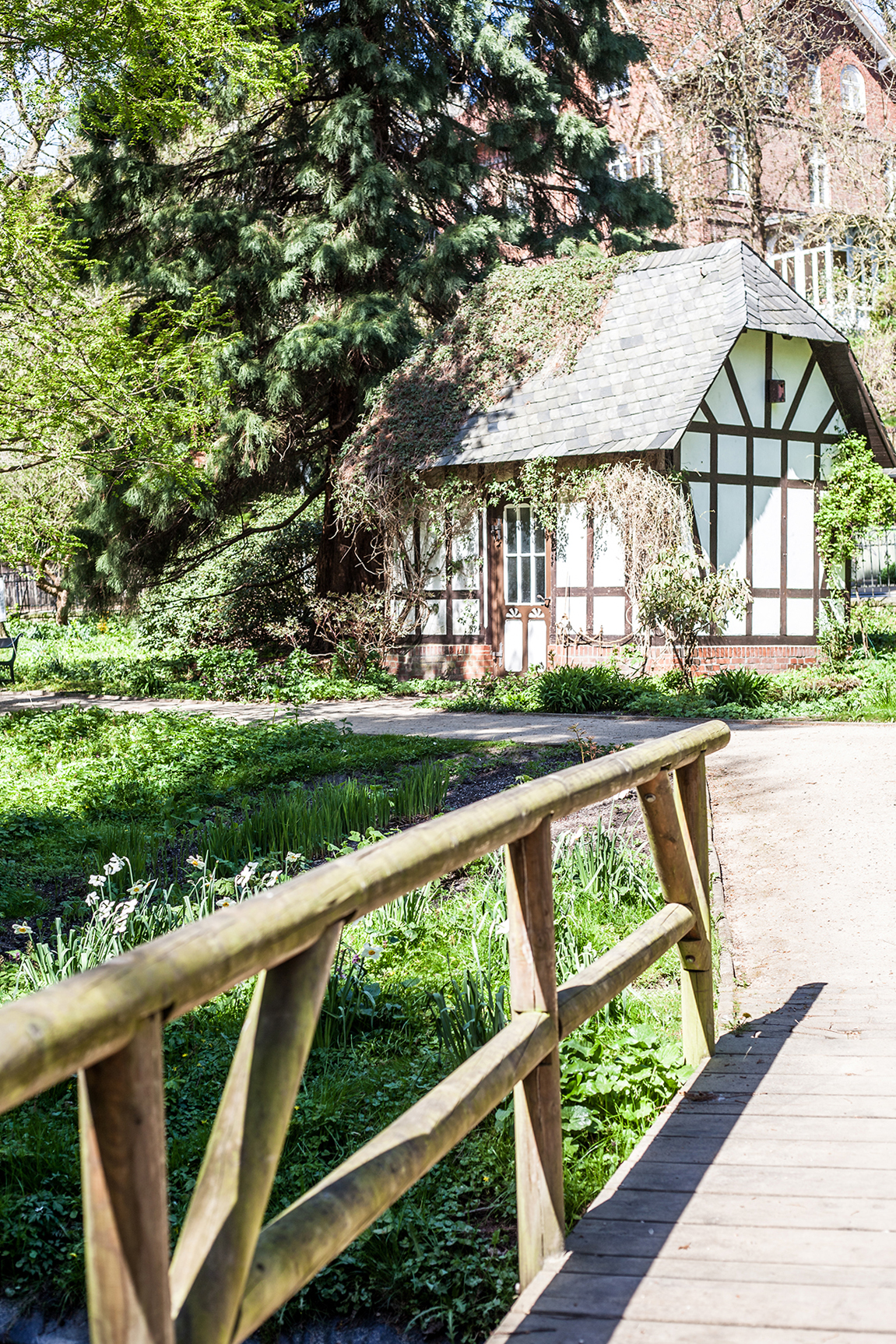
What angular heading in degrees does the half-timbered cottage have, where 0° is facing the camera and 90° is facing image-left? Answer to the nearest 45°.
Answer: approximately 45°

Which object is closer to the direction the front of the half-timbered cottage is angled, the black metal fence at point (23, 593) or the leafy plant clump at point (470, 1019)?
the leafy plant clump

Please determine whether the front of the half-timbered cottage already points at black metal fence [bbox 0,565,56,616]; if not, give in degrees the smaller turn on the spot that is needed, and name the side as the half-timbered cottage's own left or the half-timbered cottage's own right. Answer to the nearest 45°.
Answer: approximately 90° to the half-timbered cottage's own right

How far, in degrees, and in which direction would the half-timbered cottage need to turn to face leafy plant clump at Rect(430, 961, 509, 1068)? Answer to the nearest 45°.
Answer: approximately 45° to its left

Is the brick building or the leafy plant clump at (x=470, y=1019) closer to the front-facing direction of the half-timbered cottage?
the leafy plant clump

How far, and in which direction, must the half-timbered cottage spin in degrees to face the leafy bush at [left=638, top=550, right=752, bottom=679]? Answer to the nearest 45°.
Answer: approximately 45° to its left

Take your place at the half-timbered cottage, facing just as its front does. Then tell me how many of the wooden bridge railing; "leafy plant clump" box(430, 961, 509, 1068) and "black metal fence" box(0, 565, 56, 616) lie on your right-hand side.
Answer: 1

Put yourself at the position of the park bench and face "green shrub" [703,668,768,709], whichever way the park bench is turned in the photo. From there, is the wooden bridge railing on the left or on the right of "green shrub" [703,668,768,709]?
right

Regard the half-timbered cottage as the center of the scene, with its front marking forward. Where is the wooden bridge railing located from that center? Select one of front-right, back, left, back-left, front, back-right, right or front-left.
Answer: front-left
